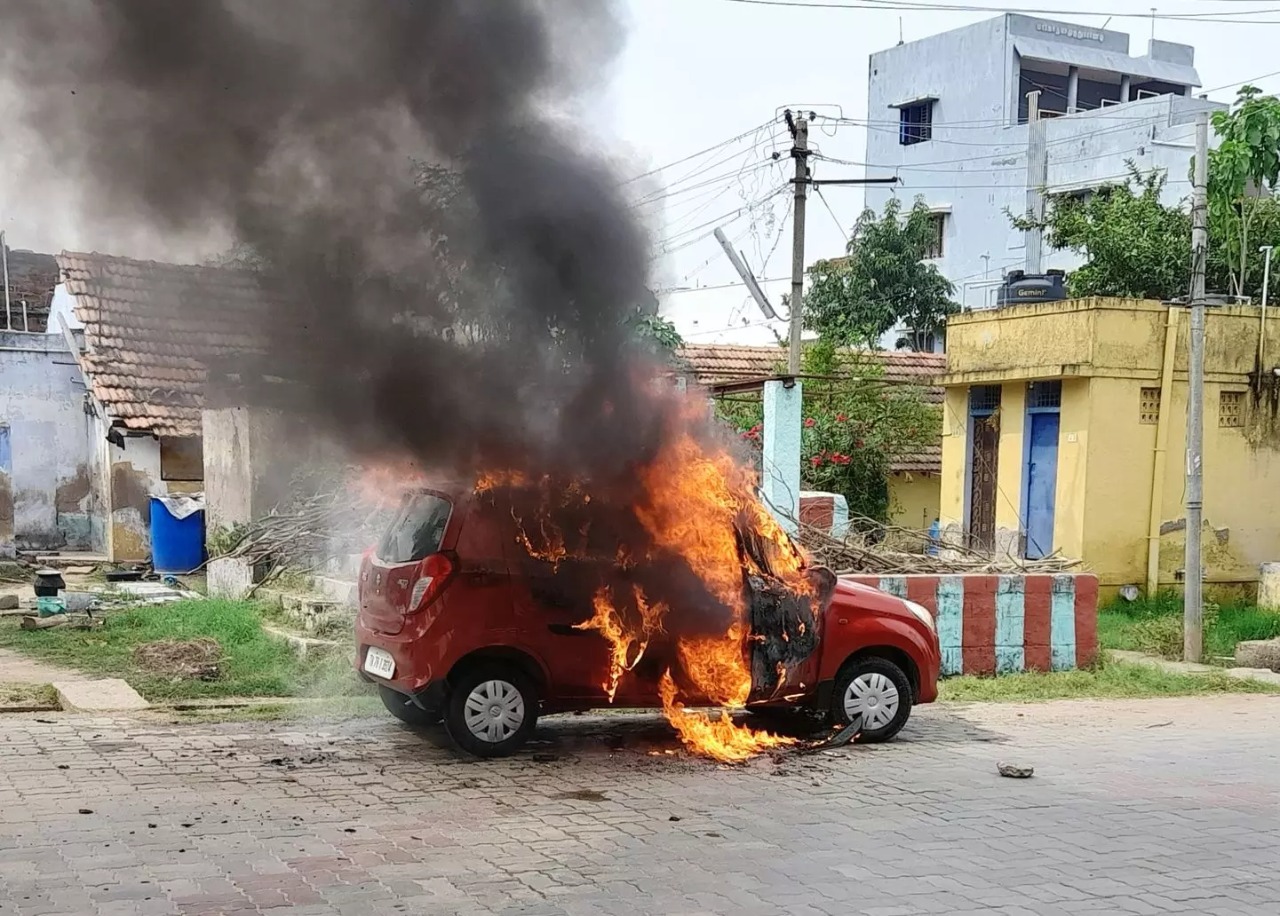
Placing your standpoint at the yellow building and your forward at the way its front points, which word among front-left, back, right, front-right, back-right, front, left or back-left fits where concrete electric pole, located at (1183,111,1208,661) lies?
front-left

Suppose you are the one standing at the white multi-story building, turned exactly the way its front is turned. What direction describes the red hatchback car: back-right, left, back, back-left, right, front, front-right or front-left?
front-right

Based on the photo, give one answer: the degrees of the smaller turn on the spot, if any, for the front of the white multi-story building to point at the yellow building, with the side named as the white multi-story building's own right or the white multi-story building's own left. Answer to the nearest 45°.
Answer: approximately 45° to the white multi-story building's own right

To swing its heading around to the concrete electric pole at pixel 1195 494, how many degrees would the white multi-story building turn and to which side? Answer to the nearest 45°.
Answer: approximately 45° to its right

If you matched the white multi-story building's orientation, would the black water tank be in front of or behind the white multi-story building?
in front

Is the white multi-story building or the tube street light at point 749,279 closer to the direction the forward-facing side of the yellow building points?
the tube street light

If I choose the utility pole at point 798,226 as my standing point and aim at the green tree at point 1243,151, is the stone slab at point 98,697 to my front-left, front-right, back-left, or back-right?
back-right

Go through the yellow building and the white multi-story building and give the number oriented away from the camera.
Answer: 0

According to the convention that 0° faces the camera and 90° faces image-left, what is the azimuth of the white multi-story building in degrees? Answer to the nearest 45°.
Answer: approximately 315°

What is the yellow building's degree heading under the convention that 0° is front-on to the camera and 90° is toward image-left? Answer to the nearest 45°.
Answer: approximately 45°

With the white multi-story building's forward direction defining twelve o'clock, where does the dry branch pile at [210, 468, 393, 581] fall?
The dry branch pile is roughly at 2 o'clock from the white multi-story building.
